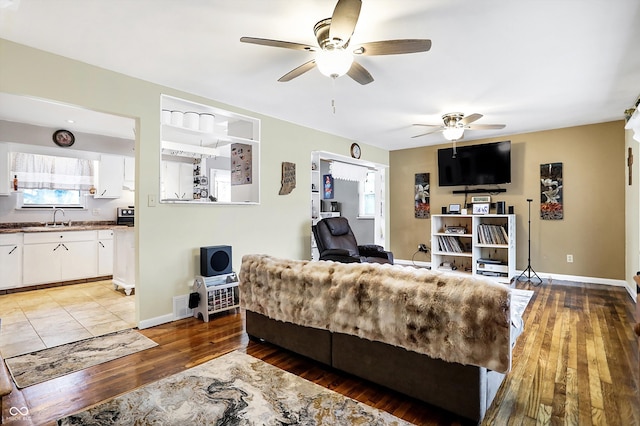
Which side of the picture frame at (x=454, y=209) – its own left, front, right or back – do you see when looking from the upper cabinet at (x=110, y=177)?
right

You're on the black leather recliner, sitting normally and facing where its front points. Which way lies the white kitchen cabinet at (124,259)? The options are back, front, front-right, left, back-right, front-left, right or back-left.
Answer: back-right

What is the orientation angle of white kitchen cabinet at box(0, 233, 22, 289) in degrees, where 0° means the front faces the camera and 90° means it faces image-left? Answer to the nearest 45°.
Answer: approximately 0°

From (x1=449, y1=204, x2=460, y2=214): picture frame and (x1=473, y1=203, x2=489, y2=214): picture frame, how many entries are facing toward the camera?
2

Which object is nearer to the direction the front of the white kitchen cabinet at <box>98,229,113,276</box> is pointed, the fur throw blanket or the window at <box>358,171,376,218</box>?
the fur throw blanket

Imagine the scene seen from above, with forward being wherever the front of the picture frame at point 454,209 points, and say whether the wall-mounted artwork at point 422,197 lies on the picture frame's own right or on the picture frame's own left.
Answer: on the picture frame's own right

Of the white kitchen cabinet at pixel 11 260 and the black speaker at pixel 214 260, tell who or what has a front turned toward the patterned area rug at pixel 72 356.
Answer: the white kitchen cabinet
